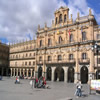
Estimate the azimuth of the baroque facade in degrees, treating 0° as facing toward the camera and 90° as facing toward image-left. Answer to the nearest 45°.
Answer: approximately 45°
